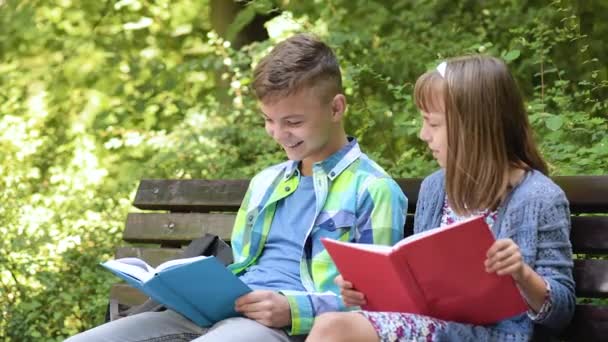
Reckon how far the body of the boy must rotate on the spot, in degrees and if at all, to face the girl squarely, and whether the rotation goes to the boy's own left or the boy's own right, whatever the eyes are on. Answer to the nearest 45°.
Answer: approximately 90° to the boy's own left

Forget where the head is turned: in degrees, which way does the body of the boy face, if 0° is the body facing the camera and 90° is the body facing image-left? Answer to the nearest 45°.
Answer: approximately 45°
